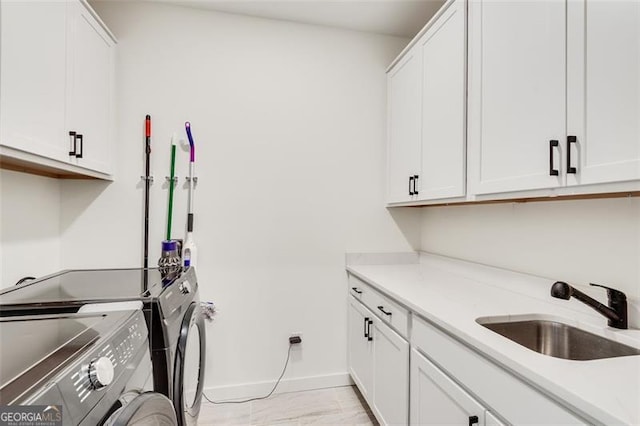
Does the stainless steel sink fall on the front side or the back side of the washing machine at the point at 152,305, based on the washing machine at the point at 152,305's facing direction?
on the front side

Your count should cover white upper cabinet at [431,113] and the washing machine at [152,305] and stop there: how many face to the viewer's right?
1

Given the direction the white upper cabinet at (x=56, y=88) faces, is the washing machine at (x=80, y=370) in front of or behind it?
in front

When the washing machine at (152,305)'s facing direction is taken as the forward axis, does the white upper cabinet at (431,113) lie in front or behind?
in front

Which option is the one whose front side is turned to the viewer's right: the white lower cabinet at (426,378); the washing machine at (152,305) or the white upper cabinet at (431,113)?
the washing machine

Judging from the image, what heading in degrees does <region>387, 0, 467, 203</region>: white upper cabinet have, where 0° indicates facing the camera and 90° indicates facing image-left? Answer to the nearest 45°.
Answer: approximately 45°

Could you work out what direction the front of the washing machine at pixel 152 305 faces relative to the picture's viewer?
facing to the right of the viewer

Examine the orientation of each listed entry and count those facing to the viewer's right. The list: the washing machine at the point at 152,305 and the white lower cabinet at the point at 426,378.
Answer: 1

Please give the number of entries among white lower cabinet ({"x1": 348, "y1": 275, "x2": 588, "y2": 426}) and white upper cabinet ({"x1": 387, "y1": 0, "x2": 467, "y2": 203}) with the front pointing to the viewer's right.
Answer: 0

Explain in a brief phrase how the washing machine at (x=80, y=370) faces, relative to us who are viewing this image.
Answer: facing the viewer and to the right of the viewer

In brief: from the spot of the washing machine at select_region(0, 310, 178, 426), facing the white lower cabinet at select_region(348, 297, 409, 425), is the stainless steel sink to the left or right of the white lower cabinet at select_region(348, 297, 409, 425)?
right

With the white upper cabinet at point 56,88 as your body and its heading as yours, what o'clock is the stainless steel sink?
The stainless steel sink is roughly at 12 o'clock from the white upper cabinet.
